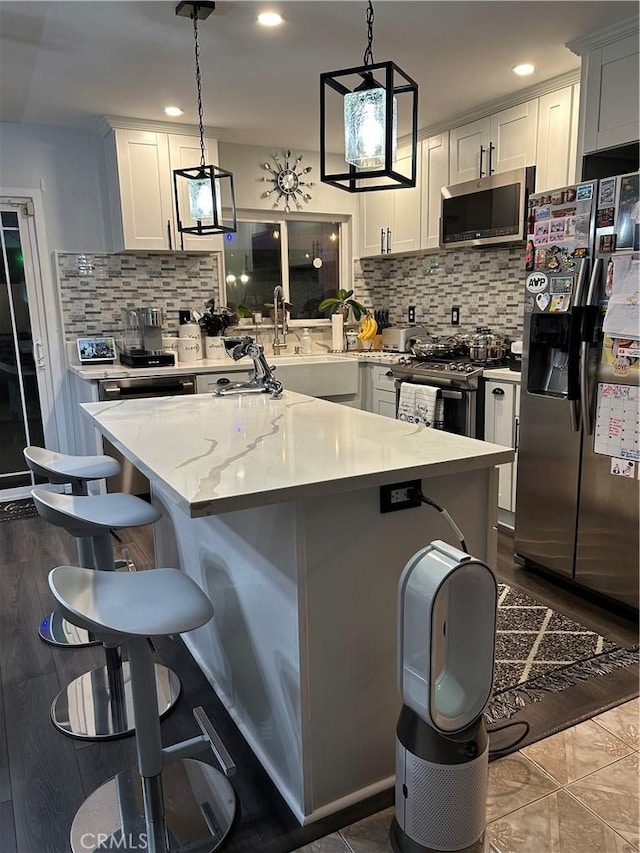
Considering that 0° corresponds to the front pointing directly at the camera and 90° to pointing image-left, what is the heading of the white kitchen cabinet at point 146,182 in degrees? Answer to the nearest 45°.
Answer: approximately 0°

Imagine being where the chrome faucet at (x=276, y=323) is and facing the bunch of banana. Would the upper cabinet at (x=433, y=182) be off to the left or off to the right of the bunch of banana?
right

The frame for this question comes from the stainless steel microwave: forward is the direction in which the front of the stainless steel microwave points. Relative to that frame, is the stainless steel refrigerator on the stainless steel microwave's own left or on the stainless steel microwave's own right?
on the stainless steel microwave's own left

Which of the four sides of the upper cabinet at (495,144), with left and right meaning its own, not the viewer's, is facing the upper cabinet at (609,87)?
left

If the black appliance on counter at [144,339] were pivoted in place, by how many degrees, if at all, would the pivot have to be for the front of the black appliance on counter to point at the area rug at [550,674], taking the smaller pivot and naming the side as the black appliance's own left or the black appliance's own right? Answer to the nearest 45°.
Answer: approximately 45° to the black appliance's own left

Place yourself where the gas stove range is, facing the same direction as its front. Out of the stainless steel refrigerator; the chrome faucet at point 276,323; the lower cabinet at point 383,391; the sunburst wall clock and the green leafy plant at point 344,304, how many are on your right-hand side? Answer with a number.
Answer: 4

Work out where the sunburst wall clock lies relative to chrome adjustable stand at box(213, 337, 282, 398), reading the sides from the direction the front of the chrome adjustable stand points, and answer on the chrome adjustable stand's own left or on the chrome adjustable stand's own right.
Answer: on the chrome adjustable stand's own right
